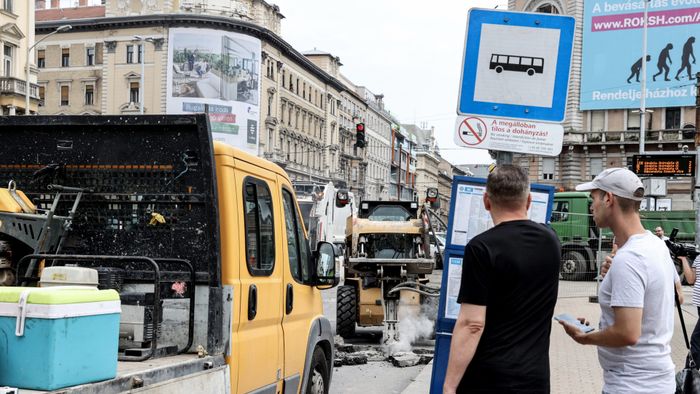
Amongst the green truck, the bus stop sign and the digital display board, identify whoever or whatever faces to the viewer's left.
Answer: the green truck

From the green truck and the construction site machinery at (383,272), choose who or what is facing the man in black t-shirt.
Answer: the construction site machinery

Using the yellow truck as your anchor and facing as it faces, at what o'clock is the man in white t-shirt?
The man in white t-shirt is roughly at 3 o'clock from the yellow truck.

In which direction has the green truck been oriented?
to the viewer's left

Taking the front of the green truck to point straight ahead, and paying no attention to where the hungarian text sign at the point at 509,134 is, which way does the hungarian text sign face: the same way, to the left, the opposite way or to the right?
to the left

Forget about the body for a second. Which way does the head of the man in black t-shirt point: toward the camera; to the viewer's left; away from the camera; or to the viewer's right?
away from the camera

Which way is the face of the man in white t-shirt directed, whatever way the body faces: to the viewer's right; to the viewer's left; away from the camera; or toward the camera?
to the viewer's left

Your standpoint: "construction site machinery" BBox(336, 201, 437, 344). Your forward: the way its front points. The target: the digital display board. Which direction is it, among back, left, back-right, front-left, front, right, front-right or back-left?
back-left

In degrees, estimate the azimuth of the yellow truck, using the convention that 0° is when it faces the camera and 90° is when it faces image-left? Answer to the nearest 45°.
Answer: approximately 225°

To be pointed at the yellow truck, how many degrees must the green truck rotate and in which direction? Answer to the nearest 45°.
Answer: approximately 90° to its left

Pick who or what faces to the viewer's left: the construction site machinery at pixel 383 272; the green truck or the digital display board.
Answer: the green truck

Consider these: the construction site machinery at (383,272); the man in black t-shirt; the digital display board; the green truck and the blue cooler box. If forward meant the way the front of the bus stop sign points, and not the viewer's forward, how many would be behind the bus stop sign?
3
